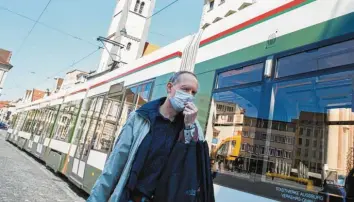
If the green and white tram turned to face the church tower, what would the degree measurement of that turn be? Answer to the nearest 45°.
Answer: approximately 135° to its left

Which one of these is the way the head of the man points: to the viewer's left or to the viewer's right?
to the viewer's right

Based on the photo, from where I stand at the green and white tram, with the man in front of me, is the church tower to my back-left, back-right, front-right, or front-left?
back-right

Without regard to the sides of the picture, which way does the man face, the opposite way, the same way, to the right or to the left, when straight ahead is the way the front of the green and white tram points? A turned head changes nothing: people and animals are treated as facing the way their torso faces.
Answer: the same way

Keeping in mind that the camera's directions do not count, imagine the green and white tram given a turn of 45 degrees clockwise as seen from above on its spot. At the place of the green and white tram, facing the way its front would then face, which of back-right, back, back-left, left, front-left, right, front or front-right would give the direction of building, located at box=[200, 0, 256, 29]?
back

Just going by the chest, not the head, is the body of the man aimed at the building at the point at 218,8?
no

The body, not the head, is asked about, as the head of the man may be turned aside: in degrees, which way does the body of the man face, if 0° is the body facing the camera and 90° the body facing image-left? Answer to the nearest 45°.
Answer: approximately 315°
